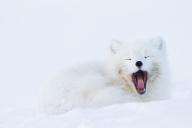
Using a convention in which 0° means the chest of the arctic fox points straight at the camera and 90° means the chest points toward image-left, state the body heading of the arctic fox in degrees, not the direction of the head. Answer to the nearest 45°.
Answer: approximately 315°
